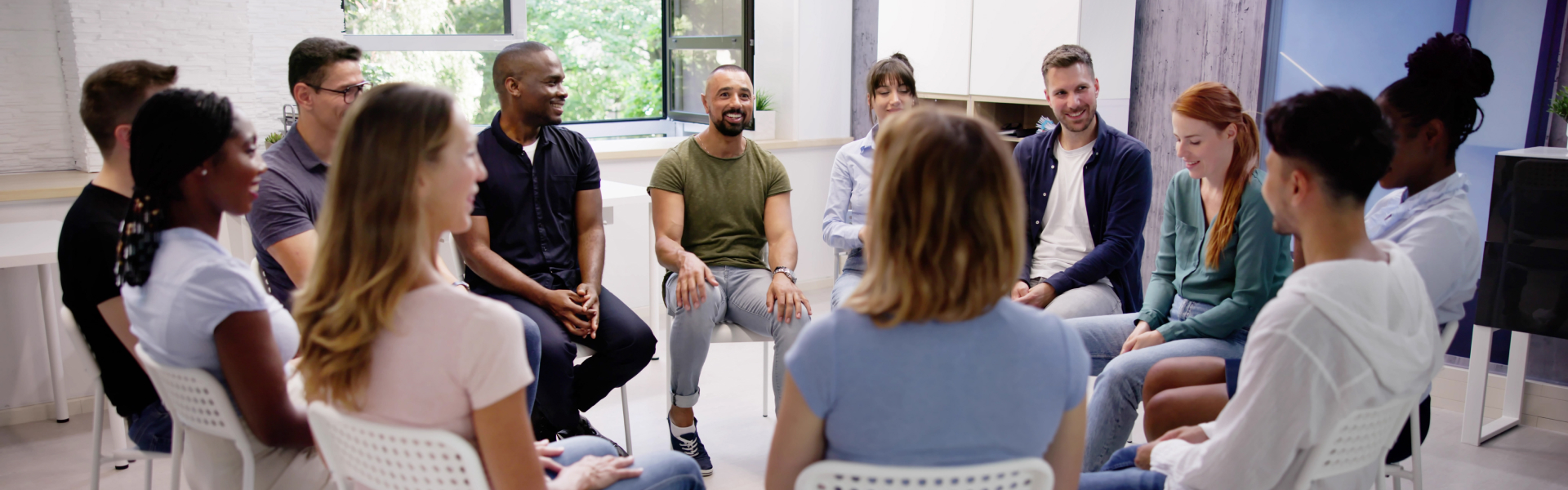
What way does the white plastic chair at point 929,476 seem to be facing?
away from the camera

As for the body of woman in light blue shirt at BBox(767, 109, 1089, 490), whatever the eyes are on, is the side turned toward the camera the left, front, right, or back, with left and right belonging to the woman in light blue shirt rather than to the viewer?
back

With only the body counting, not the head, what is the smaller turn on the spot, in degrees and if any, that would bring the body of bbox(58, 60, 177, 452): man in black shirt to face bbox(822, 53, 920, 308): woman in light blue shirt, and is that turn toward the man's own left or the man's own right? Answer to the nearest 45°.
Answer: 0° — they already face them

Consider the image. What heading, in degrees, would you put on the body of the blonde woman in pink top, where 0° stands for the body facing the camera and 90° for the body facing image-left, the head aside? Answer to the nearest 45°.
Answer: approximately 225°

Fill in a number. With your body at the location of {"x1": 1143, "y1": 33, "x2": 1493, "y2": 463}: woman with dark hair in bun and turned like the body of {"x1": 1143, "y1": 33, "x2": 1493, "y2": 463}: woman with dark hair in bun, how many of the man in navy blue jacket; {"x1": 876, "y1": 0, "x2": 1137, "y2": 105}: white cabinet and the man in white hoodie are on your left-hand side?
1

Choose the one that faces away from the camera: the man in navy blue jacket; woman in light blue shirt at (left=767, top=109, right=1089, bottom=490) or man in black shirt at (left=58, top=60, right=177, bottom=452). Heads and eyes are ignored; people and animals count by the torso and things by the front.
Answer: the woman in light blue shirt

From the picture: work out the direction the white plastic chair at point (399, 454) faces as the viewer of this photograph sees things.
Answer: facing away from the viewer and to the right of the viewer

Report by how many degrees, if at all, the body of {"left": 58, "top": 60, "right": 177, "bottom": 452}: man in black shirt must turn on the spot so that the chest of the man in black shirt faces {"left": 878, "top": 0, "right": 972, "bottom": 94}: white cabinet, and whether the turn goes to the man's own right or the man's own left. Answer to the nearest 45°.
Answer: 0° — they already face it
